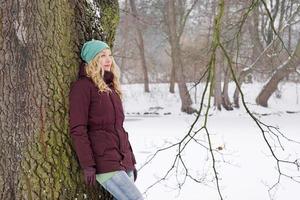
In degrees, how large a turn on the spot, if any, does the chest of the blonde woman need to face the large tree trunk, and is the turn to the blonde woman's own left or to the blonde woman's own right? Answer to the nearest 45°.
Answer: approximately 135° to the blonde woman's own right

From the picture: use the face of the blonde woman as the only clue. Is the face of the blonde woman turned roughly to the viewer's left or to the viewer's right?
to the viewer's right

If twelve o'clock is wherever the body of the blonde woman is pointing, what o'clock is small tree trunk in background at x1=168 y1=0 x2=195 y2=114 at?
The small tree trunk in background is roughly at 8 o'clock from the blonde woman.

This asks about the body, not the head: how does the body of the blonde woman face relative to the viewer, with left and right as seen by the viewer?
facing the viewer and to the right of the viewer
